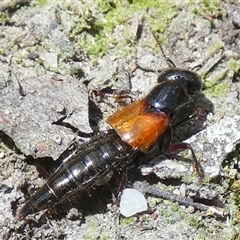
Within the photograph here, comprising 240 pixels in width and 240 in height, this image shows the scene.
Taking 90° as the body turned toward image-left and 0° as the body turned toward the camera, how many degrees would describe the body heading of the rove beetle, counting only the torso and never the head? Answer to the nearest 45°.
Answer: approximately 225°

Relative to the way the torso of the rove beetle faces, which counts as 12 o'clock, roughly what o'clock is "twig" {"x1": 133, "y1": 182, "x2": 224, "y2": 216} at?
The twig is roughly at 3 o'clock from the rove beetle.
